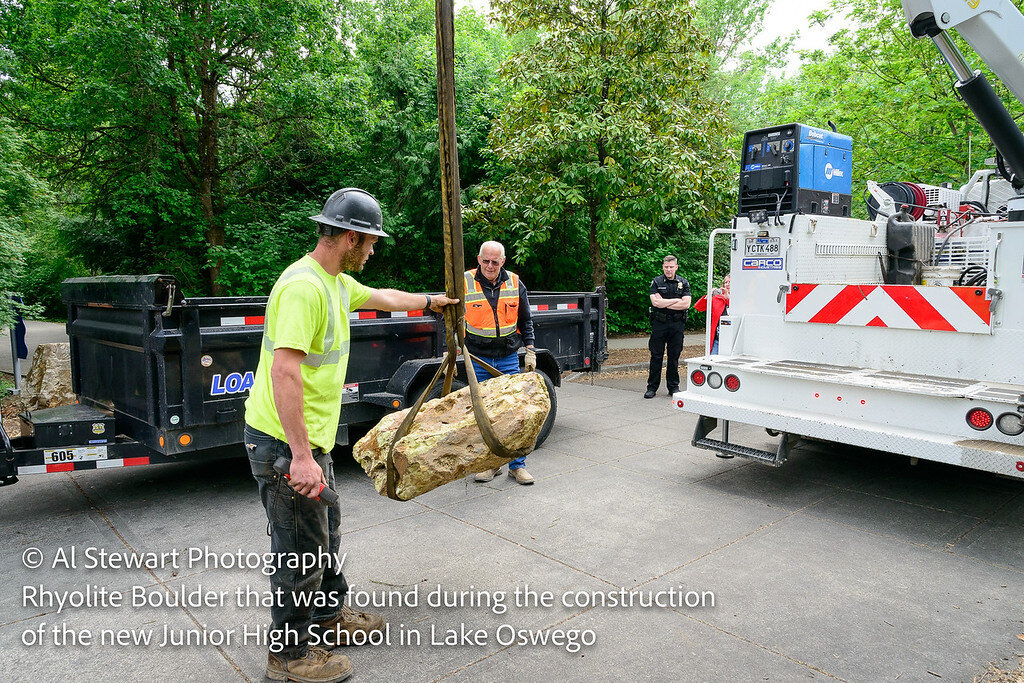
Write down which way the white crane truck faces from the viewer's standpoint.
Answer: facing away from the viewer and to the right of the viewer

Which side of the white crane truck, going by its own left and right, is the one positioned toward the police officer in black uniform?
left

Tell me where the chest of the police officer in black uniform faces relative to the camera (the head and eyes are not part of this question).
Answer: toward the camera

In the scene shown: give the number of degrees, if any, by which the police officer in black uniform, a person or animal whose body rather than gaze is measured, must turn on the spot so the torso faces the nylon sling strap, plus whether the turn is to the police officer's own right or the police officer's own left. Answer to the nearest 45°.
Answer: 0° — they already face it

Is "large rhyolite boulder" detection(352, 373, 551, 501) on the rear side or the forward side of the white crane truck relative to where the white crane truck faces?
on the rear side

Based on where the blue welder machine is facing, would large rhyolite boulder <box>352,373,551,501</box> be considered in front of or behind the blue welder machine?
in front

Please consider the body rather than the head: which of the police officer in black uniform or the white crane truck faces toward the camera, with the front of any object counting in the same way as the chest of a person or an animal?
the police officer in black uniform

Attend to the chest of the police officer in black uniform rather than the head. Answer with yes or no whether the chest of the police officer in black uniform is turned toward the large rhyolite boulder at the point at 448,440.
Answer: yes

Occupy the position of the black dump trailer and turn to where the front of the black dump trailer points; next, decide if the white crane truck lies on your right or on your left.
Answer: on your left

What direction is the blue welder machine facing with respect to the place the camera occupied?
facing the viewer and to the left of the viewer

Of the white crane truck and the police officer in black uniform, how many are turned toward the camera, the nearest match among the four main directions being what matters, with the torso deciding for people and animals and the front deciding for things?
1

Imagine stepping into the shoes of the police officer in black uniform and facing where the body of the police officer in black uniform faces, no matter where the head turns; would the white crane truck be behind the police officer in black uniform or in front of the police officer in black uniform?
in front
